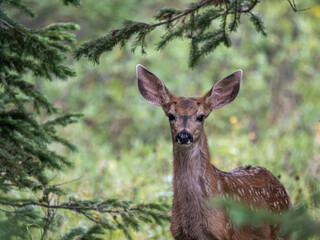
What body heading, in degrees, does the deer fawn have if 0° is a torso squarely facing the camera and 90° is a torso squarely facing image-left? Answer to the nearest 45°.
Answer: approximately 45°

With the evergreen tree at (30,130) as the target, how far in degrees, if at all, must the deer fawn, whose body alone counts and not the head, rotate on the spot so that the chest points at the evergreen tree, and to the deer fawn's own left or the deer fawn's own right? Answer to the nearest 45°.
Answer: approximately 45° to the deer fawn's own right
